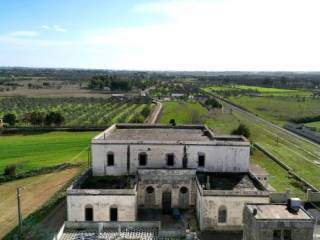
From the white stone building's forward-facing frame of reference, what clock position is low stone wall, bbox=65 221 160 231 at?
The low stone wall is roughly at 1 o'clock from the white stone building.

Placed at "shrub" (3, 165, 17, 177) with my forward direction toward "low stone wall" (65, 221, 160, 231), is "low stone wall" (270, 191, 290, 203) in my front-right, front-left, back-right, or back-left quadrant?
front-left

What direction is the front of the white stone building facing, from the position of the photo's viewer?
facing the viewer

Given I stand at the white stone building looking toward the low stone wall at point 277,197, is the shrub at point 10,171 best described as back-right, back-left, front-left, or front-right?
back-left

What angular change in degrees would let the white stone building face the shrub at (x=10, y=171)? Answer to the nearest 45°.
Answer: approximately 135° to its right

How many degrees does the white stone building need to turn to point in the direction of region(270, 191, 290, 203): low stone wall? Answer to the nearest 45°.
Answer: approximately 90° to its left
